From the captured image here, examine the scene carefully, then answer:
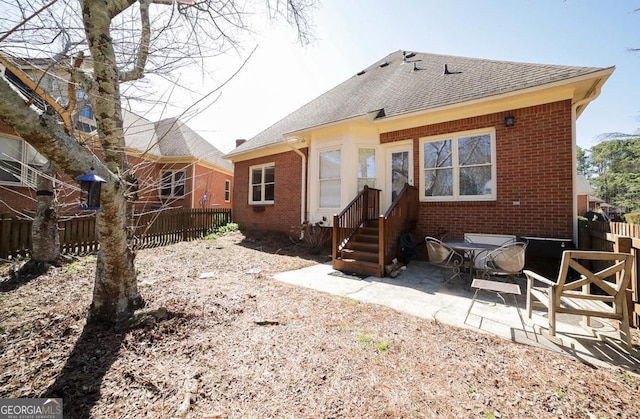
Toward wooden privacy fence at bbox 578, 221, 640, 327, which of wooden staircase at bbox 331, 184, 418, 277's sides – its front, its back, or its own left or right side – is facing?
left

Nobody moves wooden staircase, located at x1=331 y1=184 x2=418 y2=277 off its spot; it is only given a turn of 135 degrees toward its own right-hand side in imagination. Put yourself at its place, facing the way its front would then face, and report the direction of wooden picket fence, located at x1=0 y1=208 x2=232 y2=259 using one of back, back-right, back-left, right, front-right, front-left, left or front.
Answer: left

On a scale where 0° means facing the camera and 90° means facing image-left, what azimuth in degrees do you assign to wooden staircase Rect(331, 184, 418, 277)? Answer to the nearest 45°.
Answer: approximately 45°

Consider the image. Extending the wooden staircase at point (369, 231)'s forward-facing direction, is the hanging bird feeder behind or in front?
in front

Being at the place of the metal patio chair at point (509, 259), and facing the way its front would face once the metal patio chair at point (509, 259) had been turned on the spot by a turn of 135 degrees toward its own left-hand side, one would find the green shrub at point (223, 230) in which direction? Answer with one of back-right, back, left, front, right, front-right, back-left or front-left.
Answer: right

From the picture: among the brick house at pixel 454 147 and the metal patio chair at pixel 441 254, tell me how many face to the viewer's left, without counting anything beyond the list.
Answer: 0

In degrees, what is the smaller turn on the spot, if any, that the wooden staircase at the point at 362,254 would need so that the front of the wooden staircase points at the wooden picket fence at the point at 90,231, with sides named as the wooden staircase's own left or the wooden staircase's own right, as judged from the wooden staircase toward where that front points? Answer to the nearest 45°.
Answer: approximately 45° to the wooden staircase's own right

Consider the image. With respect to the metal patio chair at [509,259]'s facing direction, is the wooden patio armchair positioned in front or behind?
behind

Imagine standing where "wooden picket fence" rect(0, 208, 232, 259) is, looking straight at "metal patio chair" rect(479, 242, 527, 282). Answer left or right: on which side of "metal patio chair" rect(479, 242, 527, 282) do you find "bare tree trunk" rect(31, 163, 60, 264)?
right
